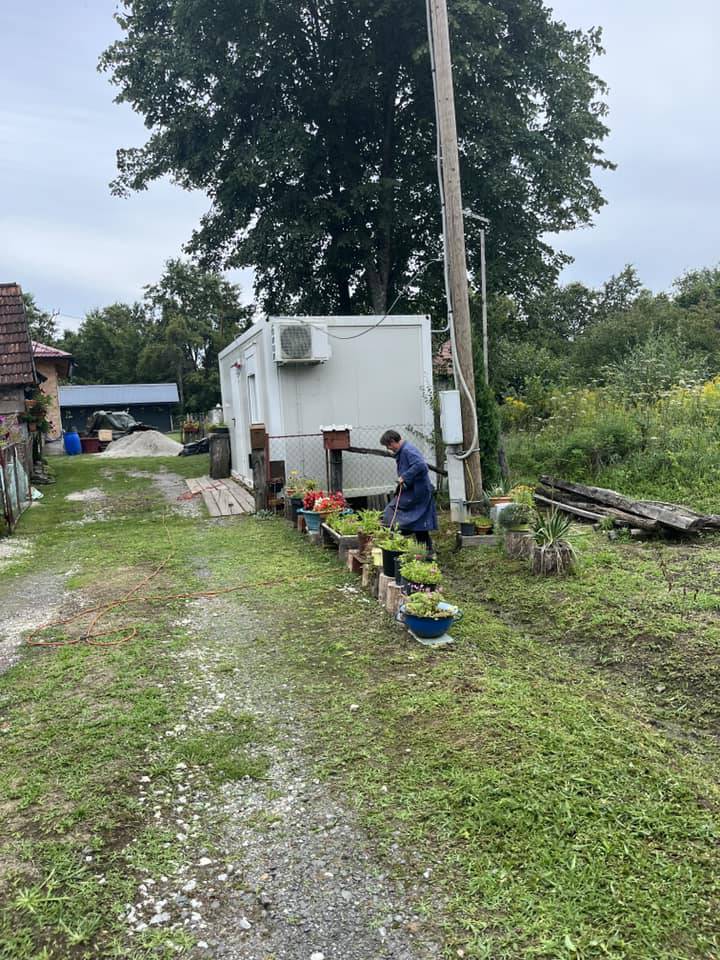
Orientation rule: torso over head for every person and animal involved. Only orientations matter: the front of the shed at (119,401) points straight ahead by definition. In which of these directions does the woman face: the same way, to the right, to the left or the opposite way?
to the right

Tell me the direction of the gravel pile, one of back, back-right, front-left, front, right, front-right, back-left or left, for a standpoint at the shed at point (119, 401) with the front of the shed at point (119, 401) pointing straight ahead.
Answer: front

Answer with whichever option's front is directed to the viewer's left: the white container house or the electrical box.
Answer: the white container house

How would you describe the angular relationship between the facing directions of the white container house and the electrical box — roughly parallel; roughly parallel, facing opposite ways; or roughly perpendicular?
roughly perpendicular

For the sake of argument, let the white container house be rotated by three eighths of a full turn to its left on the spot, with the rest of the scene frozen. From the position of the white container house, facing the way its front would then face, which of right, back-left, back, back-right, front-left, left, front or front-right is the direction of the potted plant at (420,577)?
front-right

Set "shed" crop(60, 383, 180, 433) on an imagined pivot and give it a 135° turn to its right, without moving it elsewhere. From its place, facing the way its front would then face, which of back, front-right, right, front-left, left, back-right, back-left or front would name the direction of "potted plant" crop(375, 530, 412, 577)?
back-left

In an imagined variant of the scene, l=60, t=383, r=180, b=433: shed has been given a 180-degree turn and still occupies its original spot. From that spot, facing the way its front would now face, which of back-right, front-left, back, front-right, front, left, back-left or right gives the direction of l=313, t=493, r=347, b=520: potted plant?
back

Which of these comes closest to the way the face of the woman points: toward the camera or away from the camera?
toward the camera

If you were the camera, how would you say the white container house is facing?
facing to the left of the viewer

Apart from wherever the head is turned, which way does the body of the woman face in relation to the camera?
to the viewer's left

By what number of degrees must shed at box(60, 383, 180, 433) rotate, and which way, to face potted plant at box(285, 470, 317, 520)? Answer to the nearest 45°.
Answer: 0° — it already faces it

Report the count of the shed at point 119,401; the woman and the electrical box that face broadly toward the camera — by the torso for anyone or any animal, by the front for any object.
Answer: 2

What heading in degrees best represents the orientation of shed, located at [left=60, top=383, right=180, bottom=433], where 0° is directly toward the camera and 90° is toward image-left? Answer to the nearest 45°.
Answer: approximately 0°

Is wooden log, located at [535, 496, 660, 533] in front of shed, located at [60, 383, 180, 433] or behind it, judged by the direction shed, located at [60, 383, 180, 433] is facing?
in front

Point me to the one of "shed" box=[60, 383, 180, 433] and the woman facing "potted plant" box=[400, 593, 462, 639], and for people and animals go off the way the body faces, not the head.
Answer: the shed

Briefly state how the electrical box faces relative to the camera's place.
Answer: facing the viewer

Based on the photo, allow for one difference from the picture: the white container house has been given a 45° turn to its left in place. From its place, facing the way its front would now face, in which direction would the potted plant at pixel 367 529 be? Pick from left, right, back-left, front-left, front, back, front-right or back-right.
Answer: front-left

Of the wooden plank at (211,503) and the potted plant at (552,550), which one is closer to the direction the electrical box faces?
the potted plant
